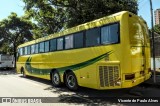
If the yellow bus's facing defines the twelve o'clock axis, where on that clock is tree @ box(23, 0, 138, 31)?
The tree is roughly at 1 o'clock from the yellow bus.

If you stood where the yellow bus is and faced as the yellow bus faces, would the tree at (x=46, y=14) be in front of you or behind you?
in front

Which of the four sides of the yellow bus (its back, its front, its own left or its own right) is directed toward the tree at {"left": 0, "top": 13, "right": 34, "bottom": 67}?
front

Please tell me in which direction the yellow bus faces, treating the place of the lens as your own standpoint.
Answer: facing away from the viewer and to the left of the viewer
